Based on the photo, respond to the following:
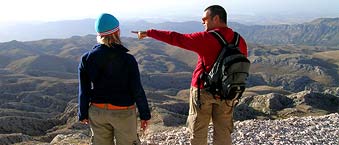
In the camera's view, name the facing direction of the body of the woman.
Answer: away from the camera

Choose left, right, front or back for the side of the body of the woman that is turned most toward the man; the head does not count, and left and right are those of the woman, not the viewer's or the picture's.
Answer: right

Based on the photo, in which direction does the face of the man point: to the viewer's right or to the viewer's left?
to the viewer's left

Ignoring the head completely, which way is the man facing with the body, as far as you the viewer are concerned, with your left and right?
facing away from the viewer and to the left of the viewer

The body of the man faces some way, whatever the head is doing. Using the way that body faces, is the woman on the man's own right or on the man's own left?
on the man's own left
